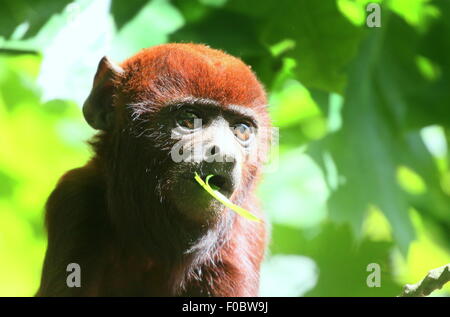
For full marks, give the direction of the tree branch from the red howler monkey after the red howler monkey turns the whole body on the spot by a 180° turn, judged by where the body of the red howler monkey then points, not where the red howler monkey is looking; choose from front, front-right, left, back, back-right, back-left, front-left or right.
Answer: back

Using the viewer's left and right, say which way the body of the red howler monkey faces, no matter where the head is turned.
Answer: facing the viewer and to the right of the viewer
